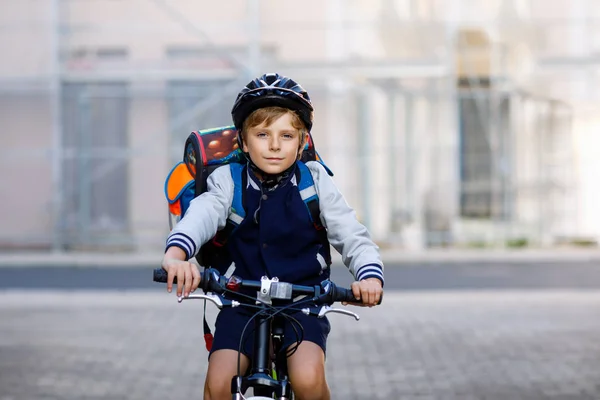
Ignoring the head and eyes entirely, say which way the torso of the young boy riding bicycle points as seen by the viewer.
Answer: toward the camera

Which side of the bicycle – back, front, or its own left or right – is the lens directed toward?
front

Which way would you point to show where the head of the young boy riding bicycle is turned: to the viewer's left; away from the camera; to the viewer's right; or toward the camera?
toward the camera
